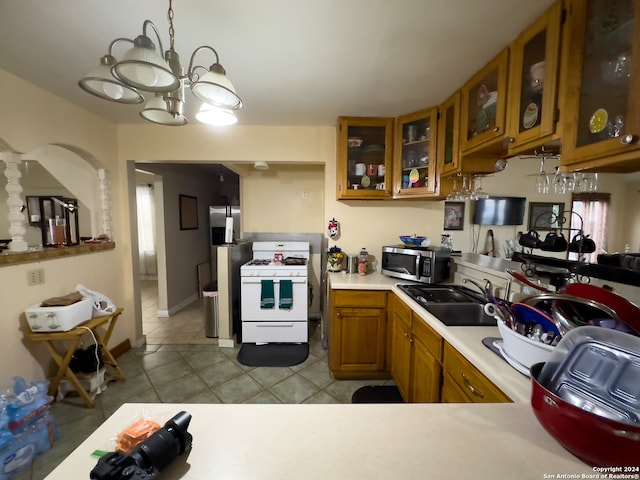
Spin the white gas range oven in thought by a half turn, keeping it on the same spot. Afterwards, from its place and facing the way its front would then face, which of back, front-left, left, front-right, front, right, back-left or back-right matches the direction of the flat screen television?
right

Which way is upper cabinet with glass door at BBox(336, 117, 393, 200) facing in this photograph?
toward the camera

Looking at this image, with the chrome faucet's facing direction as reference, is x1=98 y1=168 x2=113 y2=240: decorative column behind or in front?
in front

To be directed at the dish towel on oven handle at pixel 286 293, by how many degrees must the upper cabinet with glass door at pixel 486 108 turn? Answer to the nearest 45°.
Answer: approximately 45° to its right

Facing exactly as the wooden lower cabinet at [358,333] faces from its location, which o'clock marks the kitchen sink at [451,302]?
The kitchen sink is roughly at 10 o'clock from the wooden lower cabinet.

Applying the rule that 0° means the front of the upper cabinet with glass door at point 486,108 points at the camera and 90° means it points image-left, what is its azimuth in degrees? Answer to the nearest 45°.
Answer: approximately 45°

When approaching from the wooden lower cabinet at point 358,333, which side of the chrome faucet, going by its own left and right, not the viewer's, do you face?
front

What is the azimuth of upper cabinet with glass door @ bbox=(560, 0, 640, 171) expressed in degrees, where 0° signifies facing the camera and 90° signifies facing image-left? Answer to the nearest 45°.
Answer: approximately 45°

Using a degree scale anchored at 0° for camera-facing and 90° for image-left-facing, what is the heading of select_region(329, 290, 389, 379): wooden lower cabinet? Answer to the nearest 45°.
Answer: approximately 0°

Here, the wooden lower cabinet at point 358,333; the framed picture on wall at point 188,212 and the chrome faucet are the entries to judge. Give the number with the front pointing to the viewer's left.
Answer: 1

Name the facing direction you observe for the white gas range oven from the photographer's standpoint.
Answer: facing the viewer

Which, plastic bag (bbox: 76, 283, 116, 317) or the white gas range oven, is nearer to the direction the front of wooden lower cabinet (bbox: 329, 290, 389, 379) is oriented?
the plastic bag

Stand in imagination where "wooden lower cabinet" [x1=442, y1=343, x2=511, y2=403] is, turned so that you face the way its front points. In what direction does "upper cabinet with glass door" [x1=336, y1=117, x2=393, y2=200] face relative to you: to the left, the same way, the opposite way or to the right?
to the left

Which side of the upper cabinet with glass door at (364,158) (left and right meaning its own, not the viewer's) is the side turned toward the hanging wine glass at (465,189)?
left

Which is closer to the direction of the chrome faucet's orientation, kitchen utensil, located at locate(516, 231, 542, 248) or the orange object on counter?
the orange object on counter

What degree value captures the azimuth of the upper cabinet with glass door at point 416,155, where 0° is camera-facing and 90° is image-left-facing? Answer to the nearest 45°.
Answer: approximately 45°

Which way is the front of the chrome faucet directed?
to the viewer's left
